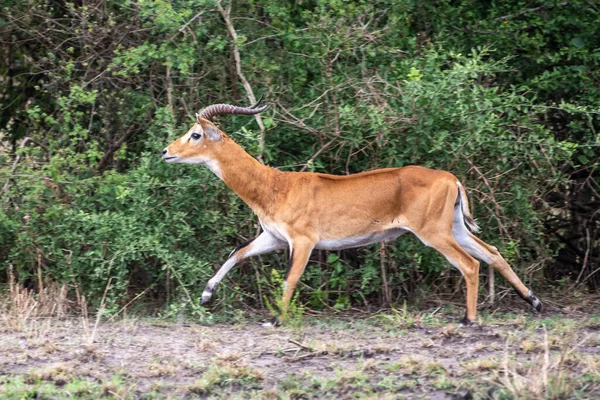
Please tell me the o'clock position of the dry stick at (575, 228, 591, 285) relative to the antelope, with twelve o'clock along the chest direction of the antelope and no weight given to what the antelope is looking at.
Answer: The dry stick is roughly at 5 o'clock from the antelope.

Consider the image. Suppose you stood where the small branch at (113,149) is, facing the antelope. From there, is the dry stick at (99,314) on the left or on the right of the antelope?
right

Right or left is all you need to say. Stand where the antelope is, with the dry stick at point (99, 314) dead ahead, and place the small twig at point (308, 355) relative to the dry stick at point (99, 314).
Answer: left

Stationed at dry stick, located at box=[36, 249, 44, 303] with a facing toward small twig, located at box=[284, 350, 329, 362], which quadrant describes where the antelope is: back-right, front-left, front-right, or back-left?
front-left

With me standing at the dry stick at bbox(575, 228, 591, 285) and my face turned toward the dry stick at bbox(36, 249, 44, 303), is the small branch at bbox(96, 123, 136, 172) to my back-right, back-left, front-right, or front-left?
front-right

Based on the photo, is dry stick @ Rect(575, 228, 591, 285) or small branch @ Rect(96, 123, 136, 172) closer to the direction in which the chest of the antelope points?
the small branch

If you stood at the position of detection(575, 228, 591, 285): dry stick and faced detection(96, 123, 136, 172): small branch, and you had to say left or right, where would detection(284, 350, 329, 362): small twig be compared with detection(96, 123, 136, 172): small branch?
left

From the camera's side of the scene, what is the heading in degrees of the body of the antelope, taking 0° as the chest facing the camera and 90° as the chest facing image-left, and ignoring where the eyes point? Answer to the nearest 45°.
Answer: approximately 90°

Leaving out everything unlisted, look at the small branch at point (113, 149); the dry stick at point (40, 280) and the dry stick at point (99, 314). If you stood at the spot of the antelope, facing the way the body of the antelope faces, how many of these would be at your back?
0

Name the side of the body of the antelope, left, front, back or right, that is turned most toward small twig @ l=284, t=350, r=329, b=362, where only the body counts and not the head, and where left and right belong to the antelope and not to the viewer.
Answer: left

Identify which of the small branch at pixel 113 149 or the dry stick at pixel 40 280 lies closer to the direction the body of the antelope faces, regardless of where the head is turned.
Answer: the dry stick

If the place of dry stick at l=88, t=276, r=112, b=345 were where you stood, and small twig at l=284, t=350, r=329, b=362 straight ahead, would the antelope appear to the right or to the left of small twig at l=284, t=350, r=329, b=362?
left

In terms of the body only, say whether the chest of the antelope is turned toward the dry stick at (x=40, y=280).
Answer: yes

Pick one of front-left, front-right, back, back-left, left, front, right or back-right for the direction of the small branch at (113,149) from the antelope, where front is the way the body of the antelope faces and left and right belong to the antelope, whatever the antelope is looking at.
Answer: front-right

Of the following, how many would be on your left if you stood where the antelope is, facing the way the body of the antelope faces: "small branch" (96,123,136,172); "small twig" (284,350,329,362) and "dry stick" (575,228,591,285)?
1
